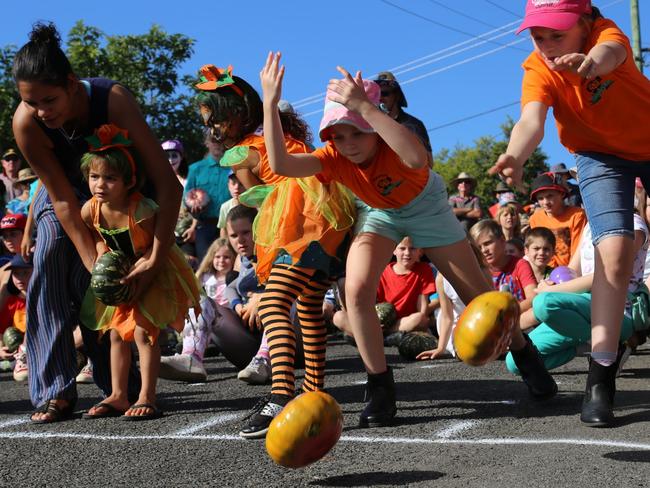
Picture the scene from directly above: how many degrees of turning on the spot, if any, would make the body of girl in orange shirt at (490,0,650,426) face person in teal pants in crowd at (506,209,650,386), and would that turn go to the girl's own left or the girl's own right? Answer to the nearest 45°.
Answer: approximately 135° to the girl's own right

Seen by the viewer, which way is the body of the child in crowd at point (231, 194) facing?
toward the camera

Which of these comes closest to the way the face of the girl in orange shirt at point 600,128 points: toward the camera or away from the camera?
toward the camera

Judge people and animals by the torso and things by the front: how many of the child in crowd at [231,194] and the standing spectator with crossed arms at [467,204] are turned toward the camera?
2

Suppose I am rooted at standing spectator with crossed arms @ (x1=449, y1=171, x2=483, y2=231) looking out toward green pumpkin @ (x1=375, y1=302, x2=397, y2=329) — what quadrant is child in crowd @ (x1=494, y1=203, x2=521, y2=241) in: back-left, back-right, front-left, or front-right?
front-left

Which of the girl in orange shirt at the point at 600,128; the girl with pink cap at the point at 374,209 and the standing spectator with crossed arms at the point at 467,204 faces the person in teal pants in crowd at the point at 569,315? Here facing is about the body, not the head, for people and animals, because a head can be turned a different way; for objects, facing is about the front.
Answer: the standing spectator with crossed arms

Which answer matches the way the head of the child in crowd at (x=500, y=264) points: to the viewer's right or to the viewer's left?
to the viewer's left

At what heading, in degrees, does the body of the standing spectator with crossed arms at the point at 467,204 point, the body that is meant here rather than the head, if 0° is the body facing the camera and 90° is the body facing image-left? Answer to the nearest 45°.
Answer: approximately 0°

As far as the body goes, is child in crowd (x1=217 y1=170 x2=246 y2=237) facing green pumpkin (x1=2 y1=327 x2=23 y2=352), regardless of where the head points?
no

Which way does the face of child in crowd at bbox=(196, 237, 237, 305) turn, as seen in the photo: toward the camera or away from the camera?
toward the camera

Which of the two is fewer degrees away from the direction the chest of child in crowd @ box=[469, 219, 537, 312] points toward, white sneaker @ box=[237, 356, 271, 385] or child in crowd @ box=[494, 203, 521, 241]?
the white sneaker

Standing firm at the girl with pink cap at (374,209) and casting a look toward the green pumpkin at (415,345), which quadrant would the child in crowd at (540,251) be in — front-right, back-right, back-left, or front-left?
front-right

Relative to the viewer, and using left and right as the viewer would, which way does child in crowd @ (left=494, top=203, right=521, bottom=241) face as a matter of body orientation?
facing the viewer

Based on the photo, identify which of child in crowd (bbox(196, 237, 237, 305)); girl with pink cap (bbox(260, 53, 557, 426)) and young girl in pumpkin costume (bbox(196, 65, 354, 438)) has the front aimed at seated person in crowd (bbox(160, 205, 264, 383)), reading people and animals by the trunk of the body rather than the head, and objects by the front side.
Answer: child in crowd (bbox(196, 237, 237, 305))

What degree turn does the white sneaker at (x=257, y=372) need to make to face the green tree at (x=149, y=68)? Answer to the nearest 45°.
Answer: approximately 135° to its right

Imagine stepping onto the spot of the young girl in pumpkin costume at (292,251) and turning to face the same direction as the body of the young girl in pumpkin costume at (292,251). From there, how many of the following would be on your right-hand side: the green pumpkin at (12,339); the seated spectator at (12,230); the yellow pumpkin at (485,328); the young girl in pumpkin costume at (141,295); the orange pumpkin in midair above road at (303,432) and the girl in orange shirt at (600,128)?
3

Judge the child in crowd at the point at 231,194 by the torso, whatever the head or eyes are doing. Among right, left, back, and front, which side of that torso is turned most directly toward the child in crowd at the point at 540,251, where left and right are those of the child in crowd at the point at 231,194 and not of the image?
left

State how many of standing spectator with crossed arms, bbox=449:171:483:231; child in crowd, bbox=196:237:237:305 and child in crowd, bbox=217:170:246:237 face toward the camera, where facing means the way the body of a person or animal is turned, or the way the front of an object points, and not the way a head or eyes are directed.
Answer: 3

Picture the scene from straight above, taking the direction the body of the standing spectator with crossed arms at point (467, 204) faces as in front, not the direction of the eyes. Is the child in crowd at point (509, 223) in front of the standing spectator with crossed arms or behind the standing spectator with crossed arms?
in front
